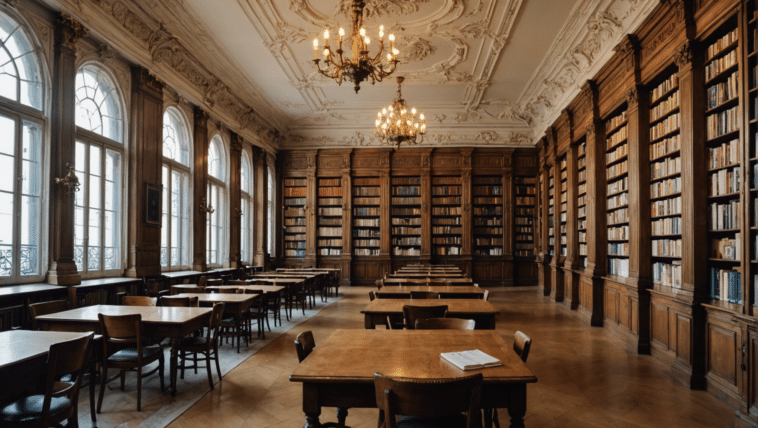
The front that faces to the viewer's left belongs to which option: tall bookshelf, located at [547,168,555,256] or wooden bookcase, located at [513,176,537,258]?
the tall bookshelf

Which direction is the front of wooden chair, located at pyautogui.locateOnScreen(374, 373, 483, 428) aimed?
away from the camera

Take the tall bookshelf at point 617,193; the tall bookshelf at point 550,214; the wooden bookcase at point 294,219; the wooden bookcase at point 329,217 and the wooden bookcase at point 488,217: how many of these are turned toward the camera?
3

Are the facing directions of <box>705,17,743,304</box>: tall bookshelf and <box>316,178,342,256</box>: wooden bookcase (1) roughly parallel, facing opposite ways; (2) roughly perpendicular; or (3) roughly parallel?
roughly perpendicular

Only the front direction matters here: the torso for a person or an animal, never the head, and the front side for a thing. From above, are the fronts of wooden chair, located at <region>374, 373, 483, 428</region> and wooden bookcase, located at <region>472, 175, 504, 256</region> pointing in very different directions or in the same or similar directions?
very different directions

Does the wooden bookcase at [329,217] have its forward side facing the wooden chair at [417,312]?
yes

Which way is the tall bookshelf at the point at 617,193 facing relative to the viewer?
to the viewer's left

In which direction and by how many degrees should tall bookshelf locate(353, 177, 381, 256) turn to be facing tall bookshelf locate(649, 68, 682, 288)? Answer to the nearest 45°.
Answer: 0° — it already faces it

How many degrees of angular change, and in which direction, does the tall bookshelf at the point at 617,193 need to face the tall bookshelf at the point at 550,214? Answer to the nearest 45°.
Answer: approximately 90° to its right

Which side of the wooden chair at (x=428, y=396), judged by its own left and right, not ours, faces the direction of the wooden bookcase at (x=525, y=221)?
front

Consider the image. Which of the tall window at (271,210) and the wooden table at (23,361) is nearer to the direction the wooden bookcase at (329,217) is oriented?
the wooden table

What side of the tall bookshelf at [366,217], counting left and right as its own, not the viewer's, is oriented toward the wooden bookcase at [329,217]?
right

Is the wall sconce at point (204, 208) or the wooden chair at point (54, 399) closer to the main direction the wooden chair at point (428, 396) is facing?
the wall sconce

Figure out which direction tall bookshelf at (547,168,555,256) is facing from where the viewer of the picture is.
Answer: facing to the left of the viewer

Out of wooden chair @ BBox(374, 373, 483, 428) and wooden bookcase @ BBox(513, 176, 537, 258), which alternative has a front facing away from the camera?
the wooden chair
